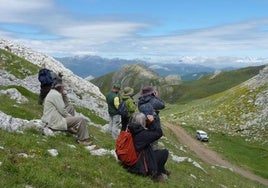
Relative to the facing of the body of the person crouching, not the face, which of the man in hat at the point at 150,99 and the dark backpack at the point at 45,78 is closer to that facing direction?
the man in hat

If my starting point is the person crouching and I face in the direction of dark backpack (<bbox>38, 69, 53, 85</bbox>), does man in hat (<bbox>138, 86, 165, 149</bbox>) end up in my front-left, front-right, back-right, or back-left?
front-right

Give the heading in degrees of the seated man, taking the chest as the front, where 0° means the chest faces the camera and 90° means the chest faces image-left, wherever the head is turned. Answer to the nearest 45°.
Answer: approximately 270°

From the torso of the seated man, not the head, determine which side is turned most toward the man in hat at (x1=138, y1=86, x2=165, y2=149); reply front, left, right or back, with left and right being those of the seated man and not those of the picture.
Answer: front

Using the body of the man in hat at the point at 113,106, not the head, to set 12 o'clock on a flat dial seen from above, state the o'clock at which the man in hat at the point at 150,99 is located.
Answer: the man in hat at the point at 150,99 is roughly at 4 o'clock from the man in hat at the point at 113,106.

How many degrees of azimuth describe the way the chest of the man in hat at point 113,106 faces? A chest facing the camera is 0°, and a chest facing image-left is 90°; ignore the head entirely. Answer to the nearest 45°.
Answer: approximately 225°

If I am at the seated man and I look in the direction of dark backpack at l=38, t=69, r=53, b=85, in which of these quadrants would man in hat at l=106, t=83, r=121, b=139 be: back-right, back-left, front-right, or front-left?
front-right

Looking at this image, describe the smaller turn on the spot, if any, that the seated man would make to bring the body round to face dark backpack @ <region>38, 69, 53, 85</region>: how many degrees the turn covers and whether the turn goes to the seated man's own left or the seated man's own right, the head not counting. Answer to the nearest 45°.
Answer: approximately 90° to the seated man's own left

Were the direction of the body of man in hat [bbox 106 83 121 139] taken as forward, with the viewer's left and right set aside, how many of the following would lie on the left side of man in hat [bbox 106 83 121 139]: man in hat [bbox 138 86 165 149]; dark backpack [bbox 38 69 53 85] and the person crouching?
1

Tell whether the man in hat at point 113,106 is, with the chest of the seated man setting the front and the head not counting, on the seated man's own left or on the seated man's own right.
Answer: on the seated man's own left

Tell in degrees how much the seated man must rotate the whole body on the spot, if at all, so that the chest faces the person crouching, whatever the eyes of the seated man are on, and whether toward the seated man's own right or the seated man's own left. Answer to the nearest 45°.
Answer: approximately 45° to the seated man's own right
